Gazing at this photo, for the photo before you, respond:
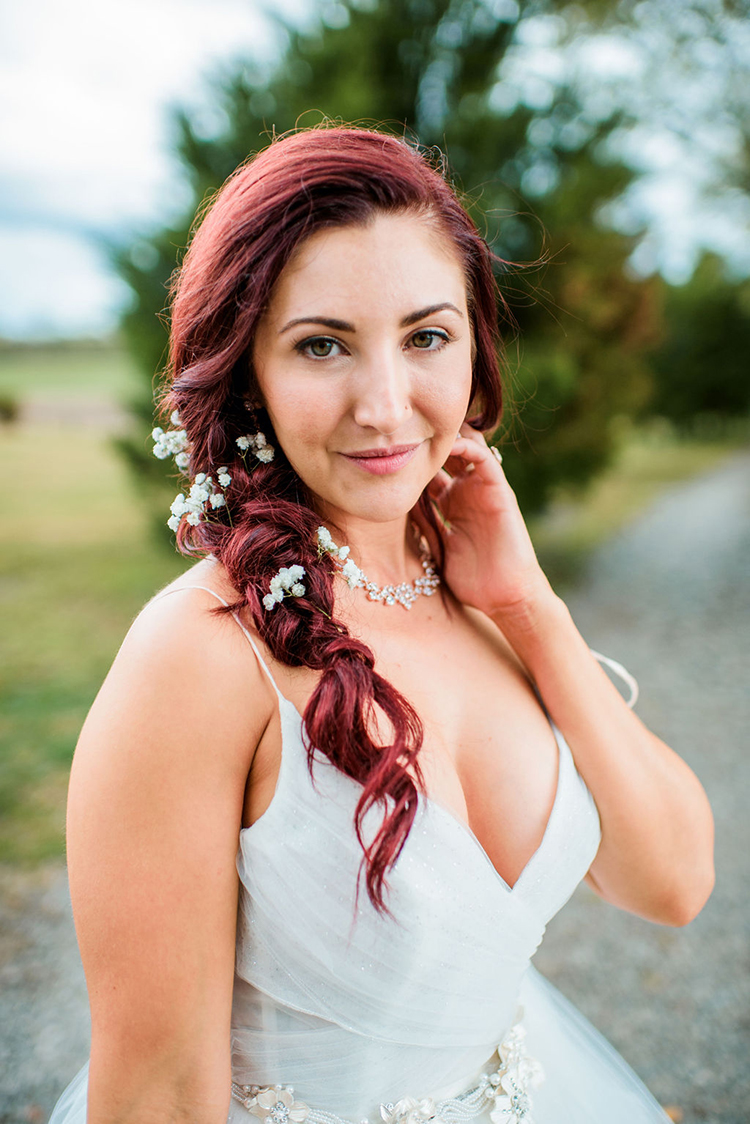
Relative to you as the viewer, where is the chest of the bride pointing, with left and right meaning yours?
facing the viewer and to the right of the viewer

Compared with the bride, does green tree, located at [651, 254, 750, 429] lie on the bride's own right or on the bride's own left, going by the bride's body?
on the bride's own left

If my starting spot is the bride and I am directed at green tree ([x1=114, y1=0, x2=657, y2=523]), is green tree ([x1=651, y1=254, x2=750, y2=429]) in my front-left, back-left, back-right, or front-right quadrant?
front-right

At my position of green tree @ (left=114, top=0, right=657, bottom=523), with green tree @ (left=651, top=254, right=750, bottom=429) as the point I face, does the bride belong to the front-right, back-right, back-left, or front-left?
back-right

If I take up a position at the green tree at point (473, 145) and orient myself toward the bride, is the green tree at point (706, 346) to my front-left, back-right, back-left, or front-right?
back-left

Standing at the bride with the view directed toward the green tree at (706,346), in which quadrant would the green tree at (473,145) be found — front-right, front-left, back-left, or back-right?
front-left

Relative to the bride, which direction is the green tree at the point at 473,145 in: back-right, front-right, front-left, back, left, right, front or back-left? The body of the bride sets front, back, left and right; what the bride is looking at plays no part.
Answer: back-left
